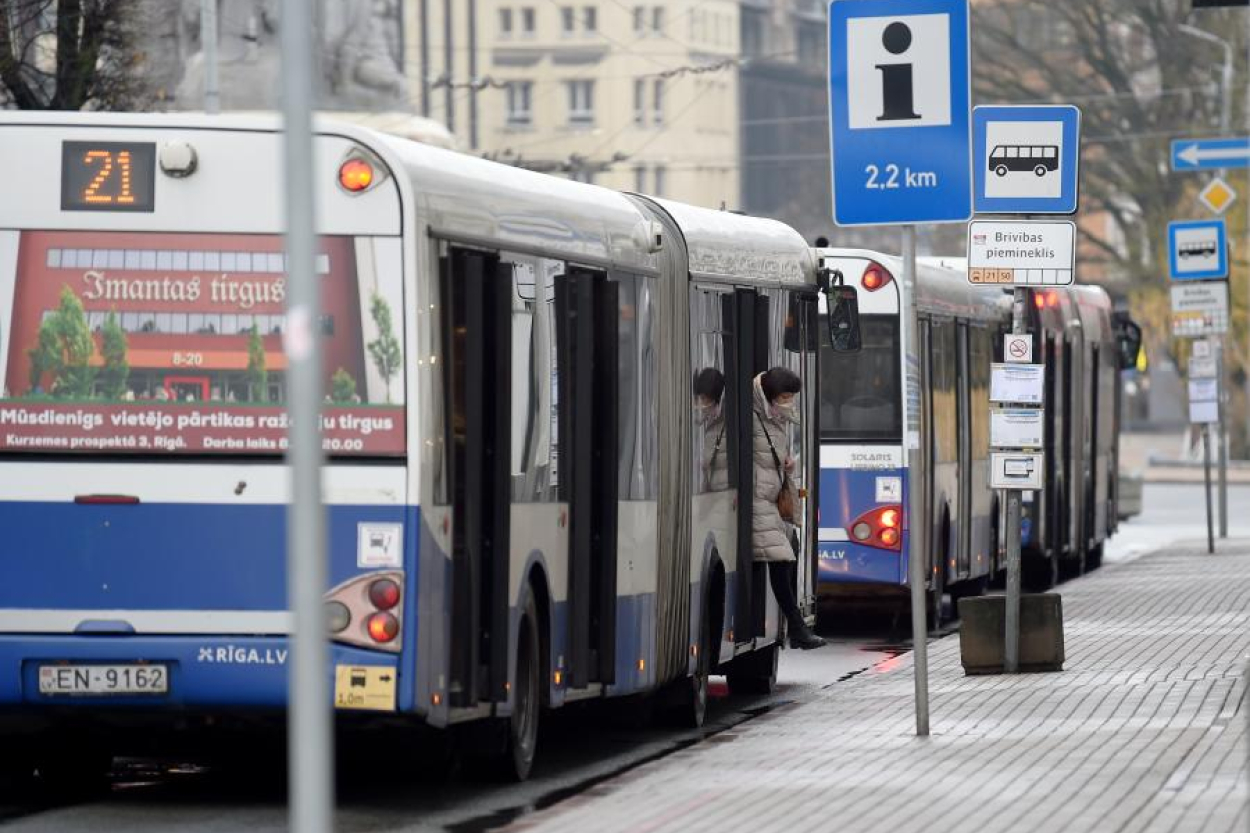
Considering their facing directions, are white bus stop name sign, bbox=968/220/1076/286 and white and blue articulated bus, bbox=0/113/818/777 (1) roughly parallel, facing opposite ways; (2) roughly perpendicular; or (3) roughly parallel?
roughly parallel, facing opposite ways

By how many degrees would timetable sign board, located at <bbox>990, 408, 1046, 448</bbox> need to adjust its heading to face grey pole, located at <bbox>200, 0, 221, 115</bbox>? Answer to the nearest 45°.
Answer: approximately 135° to its right

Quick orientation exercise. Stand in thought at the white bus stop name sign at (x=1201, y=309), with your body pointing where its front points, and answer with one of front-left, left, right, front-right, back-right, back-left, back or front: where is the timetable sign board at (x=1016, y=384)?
front

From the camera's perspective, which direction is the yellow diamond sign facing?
toward the camera

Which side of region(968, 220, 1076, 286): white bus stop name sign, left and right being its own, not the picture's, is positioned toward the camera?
front

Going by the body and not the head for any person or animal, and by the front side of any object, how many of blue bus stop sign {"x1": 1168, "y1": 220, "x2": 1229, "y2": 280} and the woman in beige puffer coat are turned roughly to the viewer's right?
1

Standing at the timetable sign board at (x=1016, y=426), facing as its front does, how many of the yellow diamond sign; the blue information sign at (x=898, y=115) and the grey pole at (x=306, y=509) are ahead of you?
2

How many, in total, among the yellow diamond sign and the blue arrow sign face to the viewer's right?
0

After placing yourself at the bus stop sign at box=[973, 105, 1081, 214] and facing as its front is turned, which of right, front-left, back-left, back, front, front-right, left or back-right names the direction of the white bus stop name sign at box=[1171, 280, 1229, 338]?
back

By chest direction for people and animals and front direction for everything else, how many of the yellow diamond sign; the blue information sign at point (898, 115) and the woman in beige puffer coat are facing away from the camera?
0

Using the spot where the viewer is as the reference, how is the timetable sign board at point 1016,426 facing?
facing the viewer

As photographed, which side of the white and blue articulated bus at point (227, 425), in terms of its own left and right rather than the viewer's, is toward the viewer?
back

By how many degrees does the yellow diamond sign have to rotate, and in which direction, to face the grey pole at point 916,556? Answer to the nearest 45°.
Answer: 0° — it already faces it
